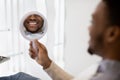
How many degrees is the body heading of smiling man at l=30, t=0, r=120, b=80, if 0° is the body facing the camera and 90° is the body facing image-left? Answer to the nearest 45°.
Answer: approximately 135°
